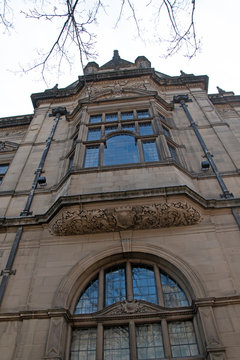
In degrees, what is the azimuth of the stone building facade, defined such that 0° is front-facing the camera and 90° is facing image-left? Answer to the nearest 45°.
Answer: approximately 0°
